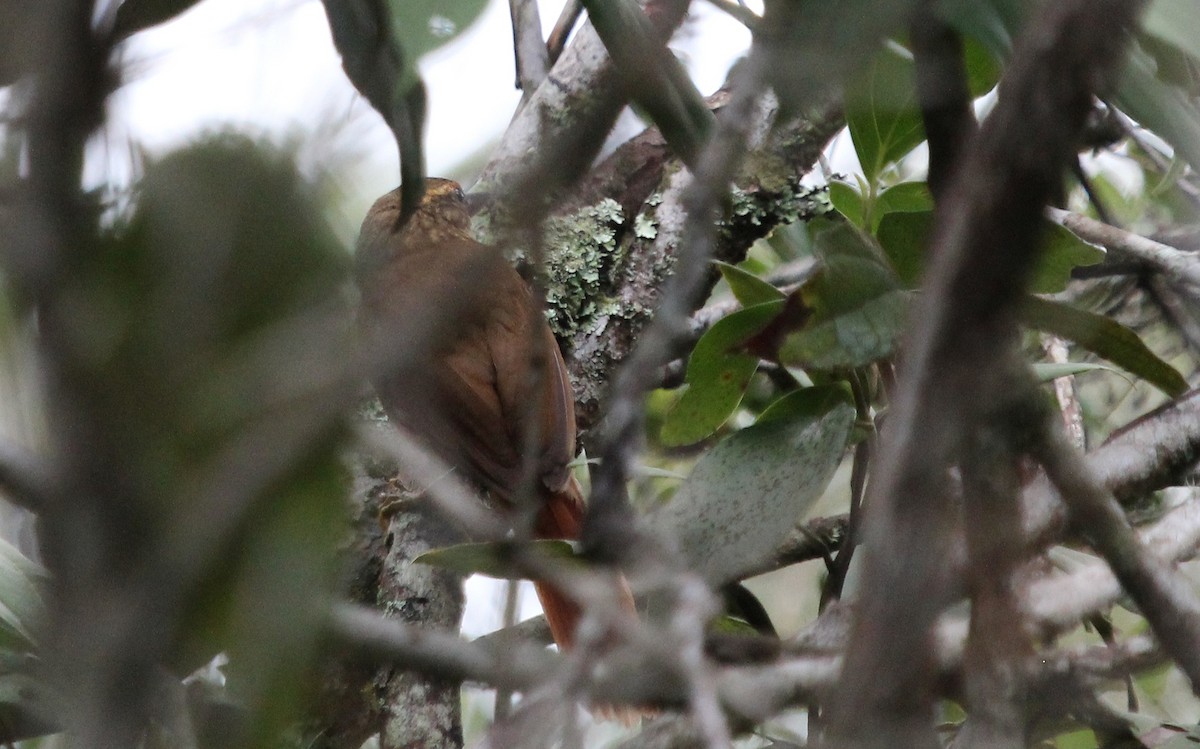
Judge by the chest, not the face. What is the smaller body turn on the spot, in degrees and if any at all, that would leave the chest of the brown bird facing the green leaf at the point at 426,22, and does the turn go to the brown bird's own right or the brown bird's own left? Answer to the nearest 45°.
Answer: approximately 135° to the brown bird's own left

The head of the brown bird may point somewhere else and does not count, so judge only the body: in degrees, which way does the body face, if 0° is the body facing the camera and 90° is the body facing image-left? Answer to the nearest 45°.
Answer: approximately 135°

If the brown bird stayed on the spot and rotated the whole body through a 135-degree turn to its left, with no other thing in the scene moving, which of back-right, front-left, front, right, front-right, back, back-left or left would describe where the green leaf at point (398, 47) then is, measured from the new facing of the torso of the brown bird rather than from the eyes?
front
